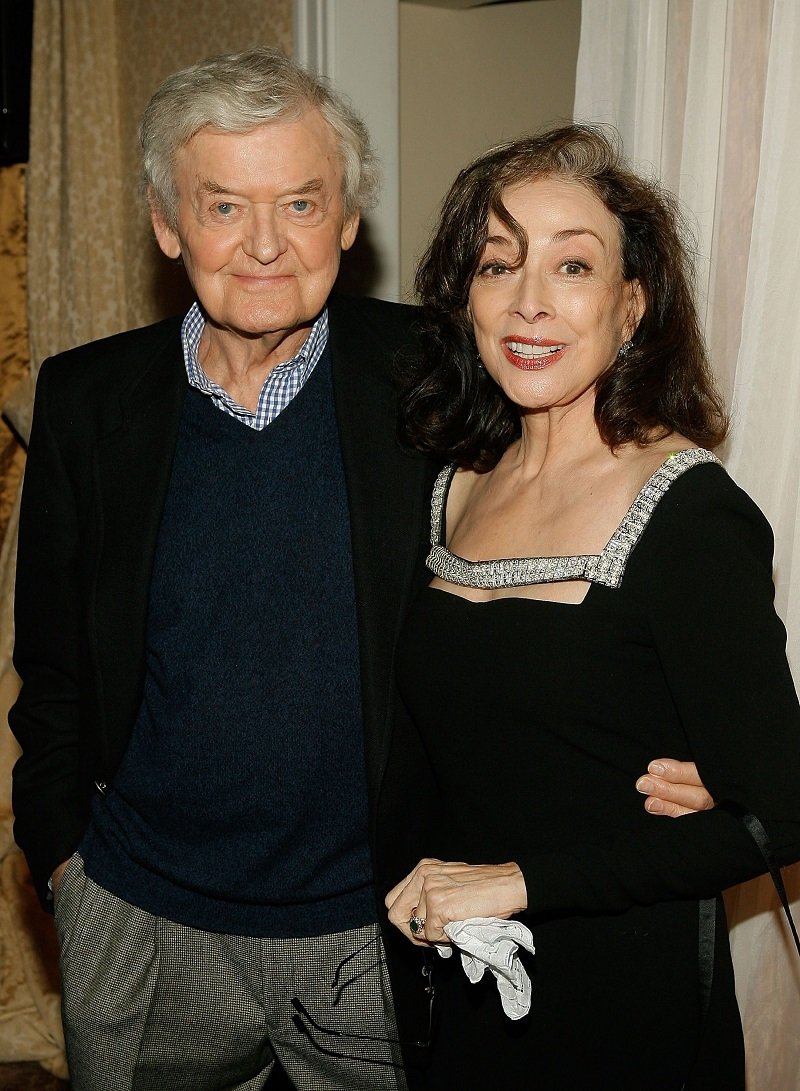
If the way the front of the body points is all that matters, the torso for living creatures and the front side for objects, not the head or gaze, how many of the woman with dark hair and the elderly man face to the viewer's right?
0

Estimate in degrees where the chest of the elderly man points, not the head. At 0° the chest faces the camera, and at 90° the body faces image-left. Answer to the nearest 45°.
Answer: approximately 0°
